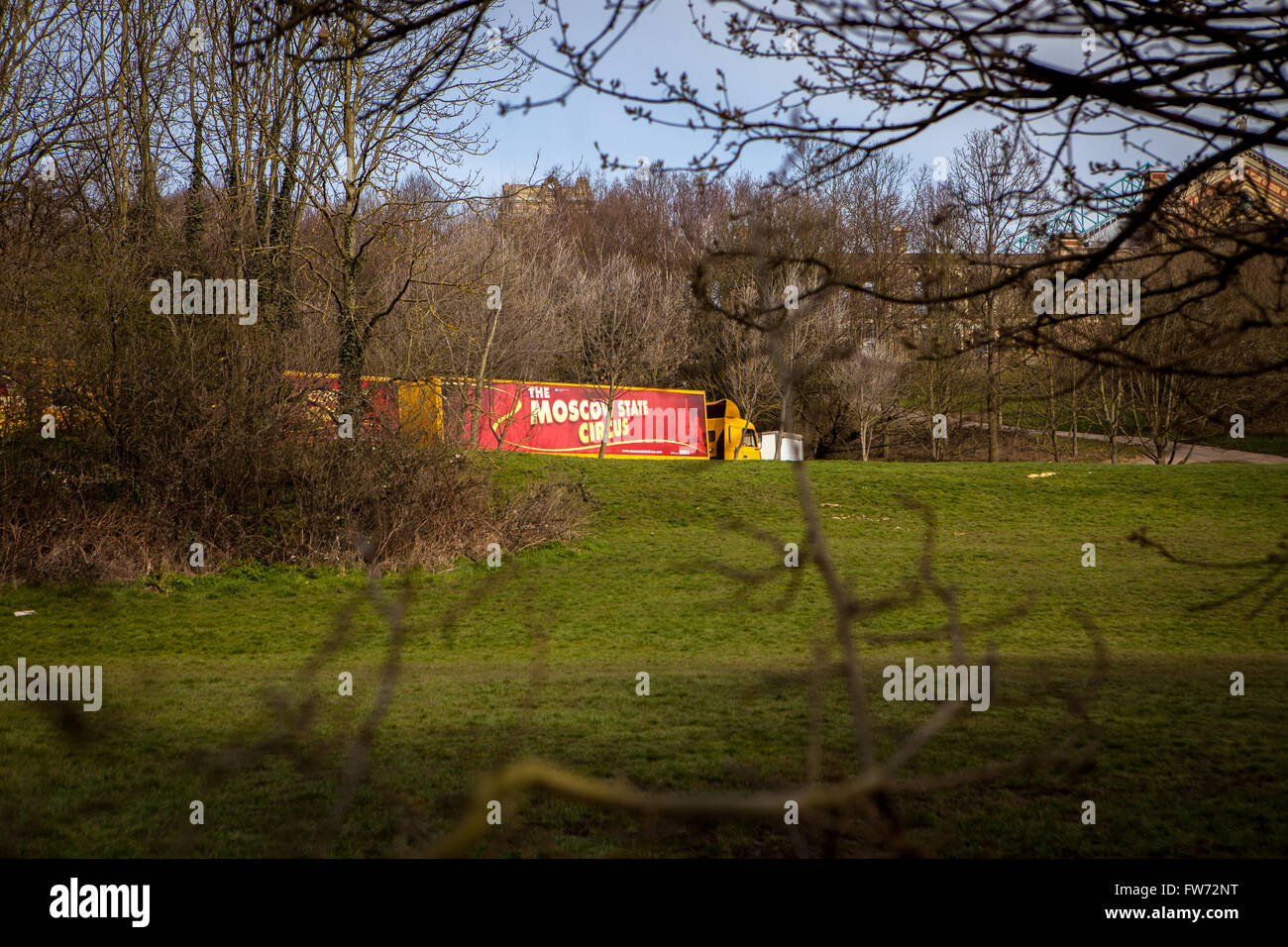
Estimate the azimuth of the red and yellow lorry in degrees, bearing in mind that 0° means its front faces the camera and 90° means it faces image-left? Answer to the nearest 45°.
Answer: approximately 270°
